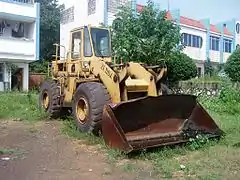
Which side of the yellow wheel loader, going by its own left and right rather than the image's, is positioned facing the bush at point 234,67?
left

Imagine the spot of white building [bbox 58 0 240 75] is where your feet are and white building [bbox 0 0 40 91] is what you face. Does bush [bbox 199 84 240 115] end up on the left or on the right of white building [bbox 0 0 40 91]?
left

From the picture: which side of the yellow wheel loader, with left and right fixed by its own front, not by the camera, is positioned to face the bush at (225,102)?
left

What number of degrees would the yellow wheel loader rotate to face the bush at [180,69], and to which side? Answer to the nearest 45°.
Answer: approximately 135° to its left

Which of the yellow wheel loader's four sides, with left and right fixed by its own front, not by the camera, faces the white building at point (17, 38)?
back

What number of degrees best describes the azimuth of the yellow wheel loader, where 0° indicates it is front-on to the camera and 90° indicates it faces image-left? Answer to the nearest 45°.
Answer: approximately 315°

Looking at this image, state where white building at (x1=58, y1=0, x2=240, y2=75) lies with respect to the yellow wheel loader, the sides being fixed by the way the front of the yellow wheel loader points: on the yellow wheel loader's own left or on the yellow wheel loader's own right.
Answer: on the yellow wheel loader's own left

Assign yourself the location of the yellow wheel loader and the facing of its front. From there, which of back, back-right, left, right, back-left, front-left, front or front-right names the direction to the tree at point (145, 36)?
back-left
